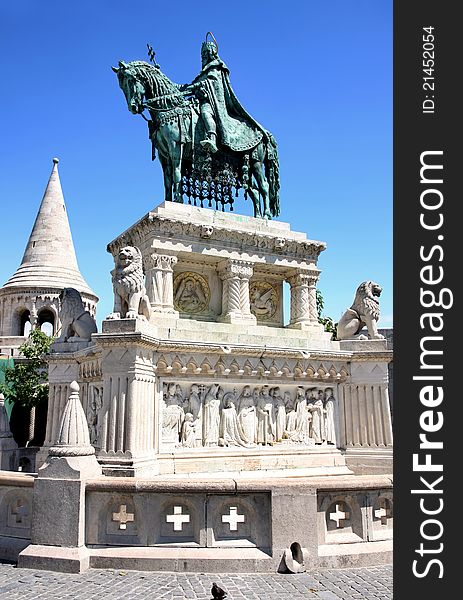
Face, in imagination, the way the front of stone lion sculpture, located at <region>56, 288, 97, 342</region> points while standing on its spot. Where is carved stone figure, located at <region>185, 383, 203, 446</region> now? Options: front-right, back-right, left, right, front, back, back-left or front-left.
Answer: back-left

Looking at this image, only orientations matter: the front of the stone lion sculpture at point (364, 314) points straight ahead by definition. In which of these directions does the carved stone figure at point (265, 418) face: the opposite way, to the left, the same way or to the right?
to the right

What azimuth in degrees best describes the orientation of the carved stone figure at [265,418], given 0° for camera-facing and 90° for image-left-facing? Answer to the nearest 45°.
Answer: approximately 0°

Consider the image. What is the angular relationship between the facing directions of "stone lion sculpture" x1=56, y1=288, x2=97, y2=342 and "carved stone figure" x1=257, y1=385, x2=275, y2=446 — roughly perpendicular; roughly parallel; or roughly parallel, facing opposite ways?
roughly perpendicular

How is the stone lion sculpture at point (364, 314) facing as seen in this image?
to the viewer's right

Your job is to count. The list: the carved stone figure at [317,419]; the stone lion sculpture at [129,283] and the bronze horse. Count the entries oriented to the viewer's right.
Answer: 0

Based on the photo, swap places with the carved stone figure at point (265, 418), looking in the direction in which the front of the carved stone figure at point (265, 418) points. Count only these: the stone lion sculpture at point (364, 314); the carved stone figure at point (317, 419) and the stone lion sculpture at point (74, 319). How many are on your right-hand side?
1

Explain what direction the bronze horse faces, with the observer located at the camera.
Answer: facing the viewer and to the left of the viewer
